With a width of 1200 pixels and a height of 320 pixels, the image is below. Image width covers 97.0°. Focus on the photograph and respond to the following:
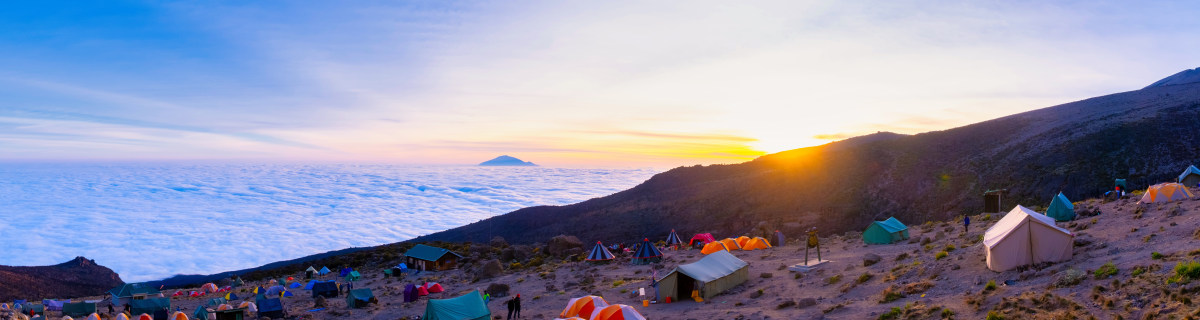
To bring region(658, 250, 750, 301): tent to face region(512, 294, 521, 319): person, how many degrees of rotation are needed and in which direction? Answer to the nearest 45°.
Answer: approximately 45° to its right

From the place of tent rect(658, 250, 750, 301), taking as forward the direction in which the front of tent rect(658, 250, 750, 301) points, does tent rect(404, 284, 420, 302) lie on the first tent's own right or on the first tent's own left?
on the first tent's own right

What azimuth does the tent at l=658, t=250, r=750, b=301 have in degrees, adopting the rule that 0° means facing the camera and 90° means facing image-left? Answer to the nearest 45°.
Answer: approximately 45°

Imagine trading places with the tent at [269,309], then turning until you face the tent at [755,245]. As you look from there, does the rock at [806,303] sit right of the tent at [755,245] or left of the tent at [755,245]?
right

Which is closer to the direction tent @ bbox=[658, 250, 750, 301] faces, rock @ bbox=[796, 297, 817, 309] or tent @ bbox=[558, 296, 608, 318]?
the tent

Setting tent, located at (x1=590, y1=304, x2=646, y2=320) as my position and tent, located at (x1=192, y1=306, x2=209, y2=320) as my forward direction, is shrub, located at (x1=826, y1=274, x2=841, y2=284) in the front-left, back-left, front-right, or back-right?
back-right

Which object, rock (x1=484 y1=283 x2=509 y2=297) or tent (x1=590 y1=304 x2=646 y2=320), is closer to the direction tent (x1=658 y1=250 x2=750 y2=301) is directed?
the tent

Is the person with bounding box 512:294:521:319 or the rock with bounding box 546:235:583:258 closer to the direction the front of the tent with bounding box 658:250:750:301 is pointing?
the person
